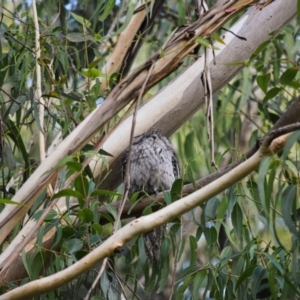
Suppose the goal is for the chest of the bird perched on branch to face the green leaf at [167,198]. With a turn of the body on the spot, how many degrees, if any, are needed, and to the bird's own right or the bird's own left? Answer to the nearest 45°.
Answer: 0° — it already faces it

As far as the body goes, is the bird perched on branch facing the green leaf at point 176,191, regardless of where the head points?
yes

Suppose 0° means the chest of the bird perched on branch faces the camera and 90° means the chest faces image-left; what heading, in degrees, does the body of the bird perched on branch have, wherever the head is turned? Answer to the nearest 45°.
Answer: approximately 0°
